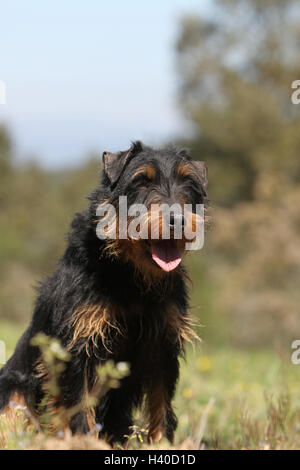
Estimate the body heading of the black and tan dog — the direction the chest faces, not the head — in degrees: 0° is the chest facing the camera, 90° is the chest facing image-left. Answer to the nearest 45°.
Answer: approximately 315°
